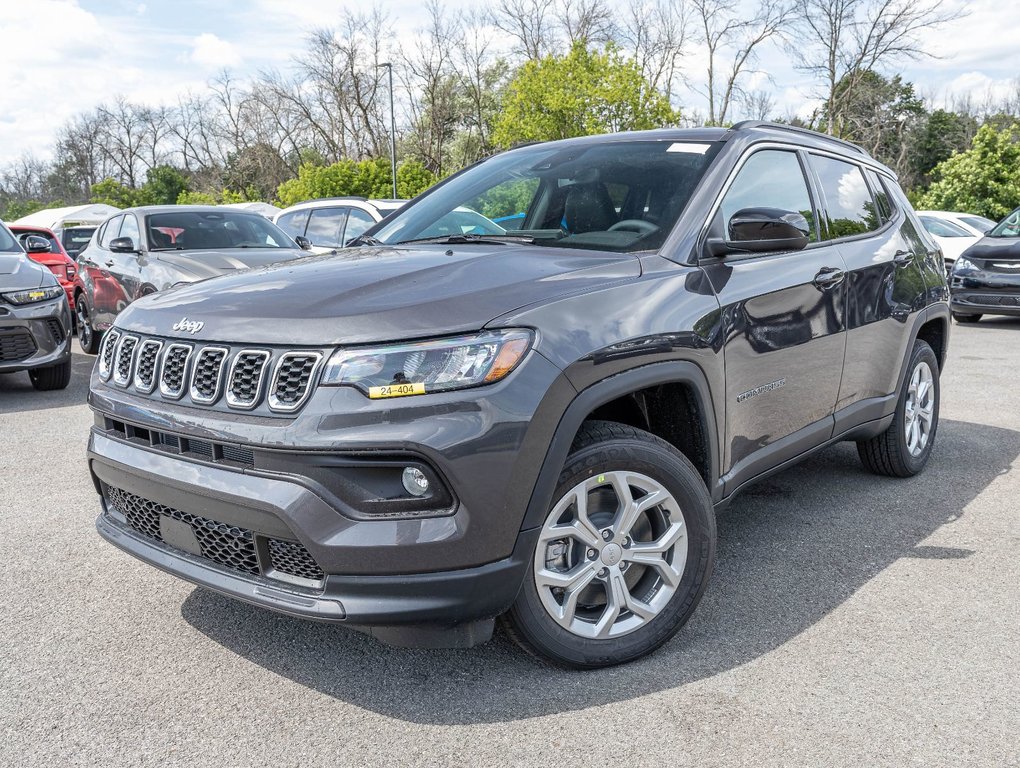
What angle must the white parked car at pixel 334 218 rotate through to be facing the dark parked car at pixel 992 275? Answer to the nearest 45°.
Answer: approximately 45° to its left

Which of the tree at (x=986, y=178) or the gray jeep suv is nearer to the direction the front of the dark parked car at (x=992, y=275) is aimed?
the gray jeep suv

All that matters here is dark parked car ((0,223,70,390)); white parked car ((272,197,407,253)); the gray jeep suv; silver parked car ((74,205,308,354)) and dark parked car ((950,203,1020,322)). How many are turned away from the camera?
0

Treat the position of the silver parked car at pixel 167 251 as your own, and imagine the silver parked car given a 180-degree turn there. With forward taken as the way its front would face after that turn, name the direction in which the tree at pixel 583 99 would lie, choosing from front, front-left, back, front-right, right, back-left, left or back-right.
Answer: right

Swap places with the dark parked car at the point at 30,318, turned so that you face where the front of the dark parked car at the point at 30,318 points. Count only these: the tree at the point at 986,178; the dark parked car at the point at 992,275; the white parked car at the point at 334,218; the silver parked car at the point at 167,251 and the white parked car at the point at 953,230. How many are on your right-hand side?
0

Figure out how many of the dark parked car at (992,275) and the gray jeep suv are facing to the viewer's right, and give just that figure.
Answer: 0

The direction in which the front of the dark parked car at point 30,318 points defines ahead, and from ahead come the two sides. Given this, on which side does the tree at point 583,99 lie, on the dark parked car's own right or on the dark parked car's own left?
on the dark parked car's own left

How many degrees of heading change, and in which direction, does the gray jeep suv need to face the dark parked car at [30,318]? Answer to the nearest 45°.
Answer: approximately 90° to its right

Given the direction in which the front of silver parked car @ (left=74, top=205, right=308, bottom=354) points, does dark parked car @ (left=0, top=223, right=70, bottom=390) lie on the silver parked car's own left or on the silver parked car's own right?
on the silver parked car's own right

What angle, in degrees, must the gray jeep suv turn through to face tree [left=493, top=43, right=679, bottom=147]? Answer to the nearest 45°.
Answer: approximately 135° to its right

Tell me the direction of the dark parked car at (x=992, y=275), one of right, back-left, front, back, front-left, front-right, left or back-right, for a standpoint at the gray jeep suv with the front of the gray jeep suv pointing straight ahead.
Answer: back

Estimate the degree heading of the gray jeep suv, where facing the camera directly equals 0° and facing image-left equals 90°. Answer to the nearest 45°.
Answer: approximately 45°

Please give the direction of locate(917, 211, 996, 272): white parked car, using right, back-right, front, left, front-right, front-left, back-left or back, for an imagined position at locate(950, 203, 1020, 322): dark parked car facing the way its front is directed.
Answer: back-right

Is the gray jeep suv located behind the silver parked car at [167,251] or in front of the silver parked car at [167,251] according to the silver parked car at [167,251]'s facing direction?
in front

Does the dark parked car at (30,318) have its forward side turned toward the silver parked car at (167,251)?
no

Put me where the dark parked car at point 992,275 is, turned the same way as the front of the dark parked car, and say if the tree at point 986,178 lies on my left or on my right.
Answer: on my right

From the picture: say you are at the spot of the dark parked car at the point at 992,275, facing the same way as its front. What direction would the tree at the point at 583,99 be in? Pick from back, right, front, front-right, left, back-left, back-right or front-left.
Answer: right

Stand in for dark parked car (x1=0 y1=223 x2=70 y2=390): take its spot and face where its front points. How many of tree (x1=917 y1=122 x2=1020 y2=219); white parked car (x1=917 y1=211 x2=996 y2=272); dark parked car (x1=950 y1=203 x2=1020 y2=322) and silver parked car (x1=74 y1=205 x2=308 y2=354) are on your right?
0
